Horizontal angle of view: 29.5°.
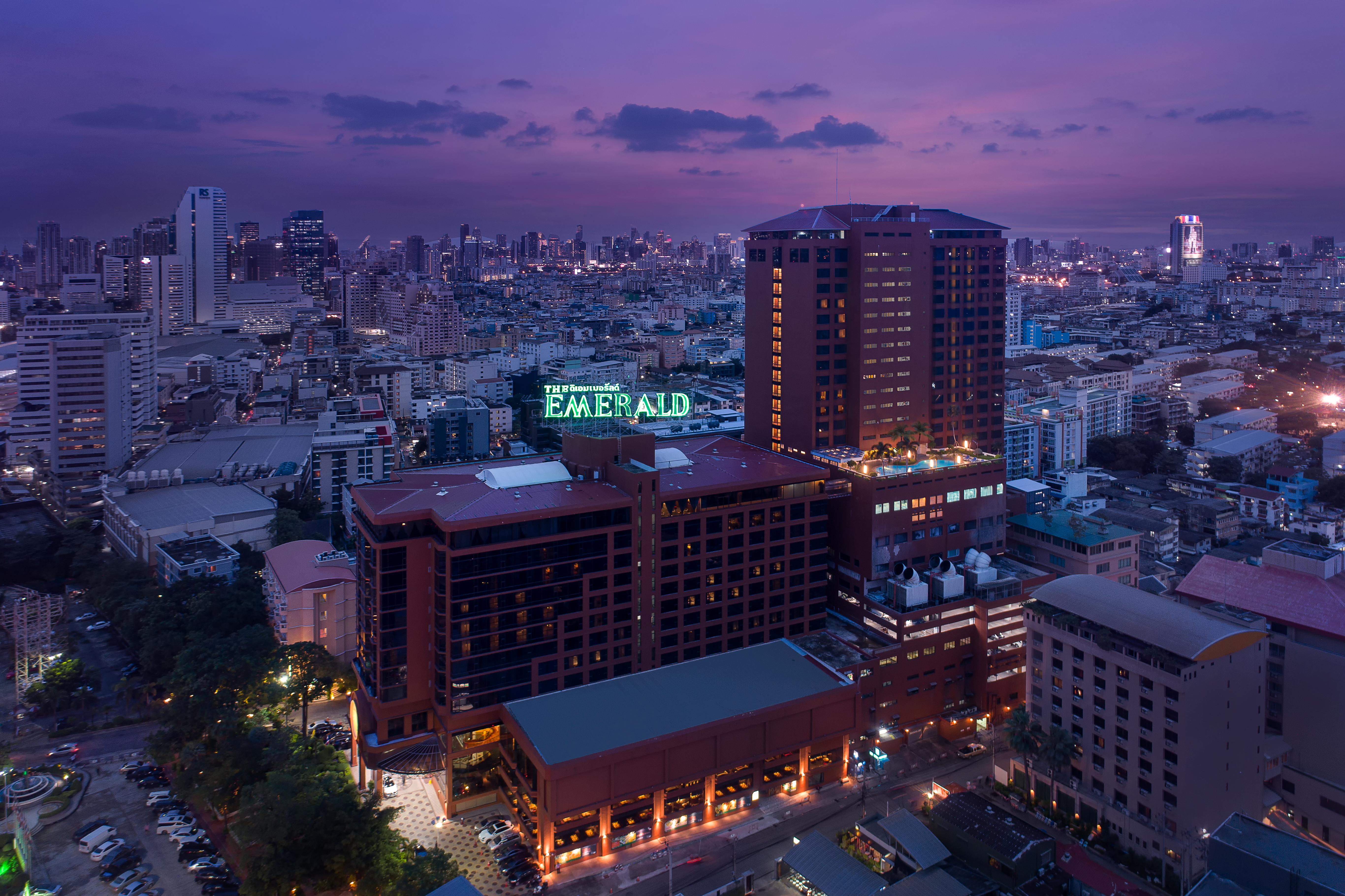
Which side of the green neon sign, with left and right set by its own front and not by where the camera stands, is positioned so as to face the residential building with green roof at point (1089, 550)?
left

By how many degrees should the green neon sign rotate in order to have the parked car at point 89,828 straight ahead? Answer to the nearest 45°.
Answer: approximately 45° to its right

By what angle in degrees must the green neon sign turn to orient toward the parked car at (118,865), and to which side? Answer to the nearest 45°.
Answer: approximately 45° to its right

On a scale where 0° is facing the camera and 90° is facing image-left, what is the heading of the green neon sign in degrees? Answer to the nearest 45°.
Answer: approximately 0°

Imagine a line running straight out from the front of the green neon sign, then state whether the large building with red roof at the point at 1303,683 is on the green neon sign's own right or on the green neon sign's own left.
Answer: on the green neon sign's own left

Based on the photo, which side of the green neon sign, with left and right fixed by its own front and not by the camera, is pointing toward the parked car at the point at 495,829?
front

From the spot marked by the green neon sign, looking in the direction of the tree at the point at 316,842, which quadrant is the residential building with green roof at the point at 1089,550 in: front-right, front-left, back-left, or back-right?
back-left

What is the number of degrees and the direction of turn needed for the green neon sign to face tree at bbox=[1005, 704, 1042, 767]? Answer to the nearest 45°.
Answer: approximately 45° to its left

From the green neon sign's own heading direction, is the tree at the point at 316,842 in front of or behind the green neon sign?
in front

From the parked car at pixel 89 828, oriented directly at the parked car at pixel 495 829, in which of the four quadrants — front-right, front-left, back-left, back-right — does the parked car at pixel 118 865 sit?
front-right
